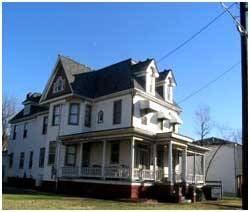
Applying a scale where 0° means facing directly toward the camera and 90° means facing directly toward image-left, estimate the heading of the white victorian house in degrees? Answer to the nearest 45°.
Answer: approximately 315°
